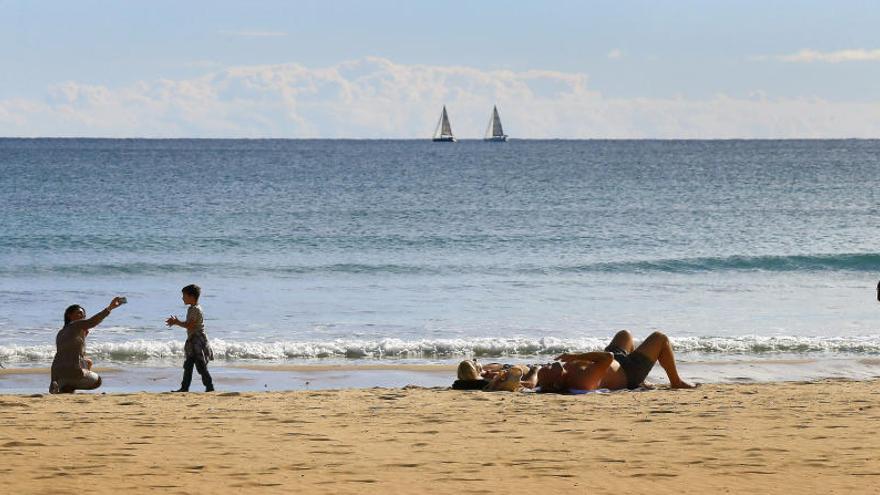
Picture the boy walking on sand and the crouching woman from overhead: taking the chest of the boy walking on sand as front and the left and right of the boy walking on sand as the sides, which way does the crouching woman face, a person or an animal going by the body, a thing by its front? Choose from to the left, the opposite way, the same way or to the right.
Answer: the opposite way

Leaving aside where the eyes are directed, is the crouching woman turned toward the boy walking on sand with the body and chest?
yes

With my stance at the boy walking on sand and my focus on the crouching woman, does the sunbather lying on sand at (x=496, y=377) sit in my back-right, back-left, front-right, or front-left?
back-left

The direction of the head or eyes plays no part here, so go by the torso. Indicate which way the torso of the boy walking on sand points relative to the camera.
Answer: to the viewer's left

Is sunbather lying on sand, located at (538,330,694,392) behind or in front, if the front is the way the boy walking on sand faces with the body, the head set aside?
behind

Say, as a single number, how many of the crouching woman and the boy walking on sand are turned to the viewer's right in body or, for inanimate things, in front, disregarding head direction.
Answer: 1

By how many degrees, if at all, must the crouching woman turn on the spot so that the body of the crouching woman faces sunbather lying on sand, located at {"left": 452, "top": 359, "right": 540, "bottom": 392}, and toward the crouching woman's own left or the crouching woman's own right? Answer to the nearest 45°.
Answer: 0° — they already face them

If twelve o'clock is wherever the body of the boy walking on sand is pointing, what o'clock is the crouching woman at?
The crouching woman is roughly at 12 o'clock from the boy walking on sand.

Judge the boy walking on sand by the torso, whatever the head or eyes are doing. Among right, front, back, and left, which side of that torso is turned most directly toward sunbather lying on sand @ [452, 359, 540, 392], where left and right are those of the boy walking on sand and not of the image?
back

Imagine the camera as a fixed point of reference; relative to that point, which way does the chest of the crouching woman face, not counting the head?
to the viewer's right

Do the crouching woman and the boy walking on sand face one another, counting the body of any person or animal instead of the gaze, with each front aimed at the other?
yes

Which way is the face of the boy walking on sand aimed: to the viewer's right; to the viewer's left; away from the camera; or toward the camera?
to the viewer's left
